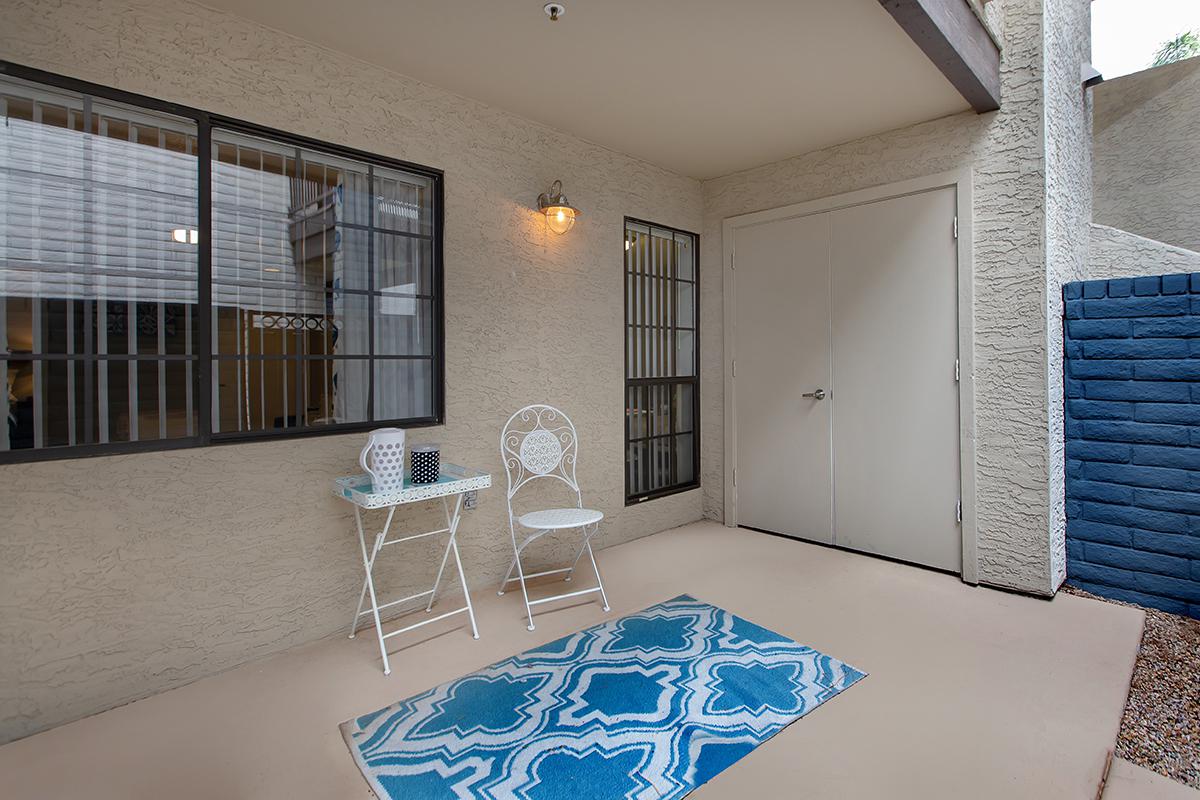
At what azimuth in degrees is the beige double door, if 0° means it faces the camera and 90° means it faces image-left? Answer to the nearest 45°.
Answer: approximately 45°

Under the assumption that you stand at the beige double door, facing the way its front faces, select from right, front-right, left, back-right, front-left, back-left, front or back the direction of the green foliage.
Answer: back

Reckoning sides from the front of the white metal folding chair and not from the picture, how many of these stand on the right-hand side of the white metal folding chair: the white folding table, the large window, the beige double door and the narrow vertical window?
2

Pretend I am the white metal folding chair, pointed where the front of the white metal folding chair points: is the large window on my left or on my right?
on my right

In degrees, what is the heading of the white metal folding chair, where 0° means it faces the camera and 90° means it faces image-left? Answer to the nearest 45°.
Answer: approximately 315°

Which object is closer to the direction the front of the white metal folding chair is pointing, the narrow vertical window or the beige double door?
the beige double door

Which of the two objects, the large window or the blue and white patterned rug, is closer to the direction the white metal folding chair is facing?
the blue and white patterned rug

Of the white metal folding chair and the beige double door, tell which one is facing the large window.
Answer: the beige double door

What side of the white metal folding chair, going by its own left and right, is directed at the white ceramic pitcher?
right

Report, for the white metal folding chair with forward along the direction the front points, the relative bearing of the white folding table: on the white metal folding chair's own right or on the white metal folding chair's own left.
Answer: on the white metal folding chair's own right
